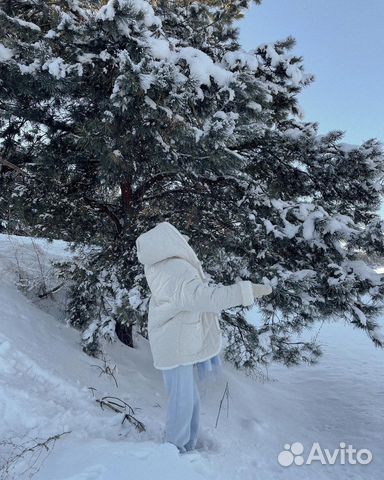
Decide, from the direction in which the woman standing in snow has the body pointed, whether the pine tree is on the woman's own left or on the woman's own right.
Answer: on the woman's own left

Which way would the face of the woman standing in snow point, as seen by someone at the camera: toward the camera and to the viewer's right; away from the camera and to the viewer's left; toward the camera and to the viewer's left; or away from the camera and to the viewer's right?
away from the camera and to the viewer's right
